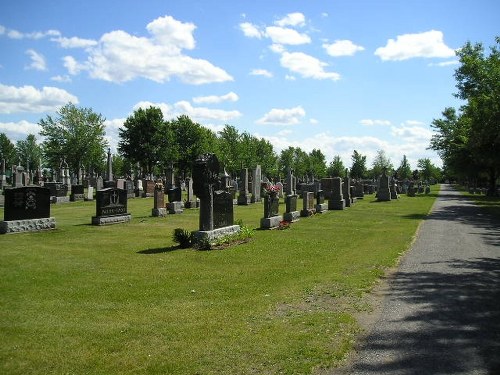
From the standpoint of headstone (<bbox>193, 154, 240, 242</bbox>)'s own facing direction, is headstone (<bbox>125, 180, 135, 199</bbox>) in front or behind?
behind

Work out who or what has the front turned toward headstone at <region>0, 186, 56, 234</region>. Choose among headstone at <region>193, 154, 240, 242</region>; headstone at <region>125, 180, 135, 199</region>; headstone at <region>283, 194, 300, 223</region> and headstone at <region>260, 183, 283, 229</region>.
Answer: headstone at <region>125, 180, 135, 199</region>

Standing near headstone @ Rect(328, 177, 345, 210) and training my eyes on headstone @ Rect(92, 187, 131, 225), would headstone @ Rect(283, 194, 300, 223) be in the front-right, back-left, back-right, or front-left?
front-left

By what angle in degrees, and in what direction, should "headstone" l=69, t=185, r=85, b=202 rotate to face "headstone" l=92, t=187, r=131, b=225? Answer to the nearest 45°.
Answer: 0° — it already faces it

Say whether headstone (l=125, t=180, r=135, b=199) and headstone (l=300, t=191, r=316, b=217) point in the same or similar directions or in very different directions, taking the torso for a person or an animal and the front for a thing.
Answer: same or similar directions

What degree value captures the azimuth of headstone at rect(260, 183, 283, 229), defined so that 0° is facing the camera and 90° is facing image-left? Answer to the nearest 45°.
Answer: approximately 315°

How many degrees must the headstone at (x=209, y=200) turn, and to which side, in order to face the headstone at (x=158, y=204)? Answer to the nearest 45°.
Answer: approximately 135° to its left

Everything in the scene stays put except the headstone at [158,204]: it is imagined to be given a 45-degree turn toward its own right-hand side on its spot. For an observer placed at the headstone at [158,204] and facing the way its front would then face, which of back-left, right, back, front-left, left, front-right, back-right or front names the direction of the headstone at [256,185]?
back-left

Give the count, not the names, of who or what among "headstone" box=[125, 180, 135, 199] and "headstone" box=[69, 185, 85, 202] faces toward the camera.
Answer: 2

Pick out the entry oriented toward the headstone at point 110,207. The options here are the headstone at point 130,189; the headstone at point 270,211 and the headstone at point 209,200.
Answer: the headstone at point 130,189

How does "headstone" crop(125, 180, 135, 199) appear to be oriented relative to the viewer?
toward the camera

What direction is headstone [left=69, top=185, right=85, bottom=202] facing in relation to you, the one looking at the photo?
facing the viewer

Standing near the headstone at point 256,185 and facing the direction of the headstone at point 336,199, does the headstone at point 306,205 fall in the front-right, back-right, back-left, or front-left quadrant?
front-right

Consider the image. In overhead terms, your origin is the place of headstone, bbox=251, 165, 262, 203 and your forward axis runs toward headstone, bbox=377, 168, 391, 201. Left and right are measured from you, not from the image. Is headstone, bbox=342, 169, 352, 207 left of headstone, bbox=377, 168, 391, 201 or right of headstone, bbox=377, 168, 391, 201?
right

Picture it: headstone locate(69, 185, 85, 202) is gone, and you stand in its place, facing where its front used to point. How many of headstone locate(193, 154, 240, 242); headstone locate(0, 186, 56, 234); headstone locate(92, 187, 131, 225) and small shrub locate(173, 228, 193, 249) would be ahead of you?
4
